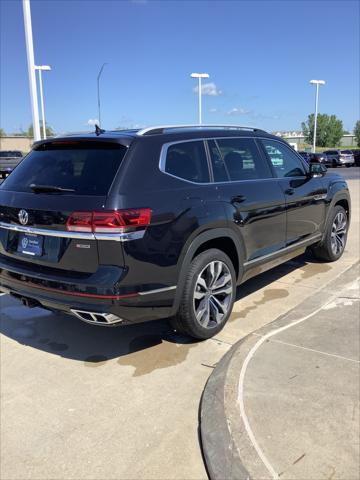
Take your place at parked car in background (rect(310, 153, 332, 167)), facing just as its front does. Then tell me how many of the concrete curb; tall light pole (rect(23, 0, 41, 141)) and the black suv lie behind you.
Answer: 0

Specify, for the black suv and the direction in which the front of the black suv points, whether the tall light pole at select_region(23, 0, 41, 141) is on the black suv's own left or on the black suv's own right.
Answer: on the black suv's own left

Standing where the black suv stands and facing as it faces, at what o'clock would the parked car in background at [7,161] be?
The parked car in background is roughly at 10 o'clock from the black suv.

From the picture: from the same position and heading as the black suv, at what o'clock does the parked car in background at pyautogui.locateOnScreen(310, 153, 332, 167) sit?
The parked car in background is roughly at 11 o'clock from the black suv.

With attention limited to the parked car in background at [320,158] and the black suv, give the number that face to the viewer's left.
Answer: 0

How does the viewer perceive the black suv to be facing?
facing away from the viewer and to the right of the viewer

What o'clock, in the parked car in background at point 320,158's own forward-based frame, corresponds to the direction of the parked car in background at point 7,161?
the parked car in background at point 7,161 is roughly at 9 o'clock from the parked car in background at point 320,158.

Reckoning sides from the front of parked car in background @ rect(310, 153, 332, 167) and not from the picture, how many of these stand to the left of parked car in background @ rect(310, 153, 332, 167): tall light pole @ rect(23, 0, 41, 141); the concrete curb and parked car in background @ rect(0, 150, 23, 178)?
0
